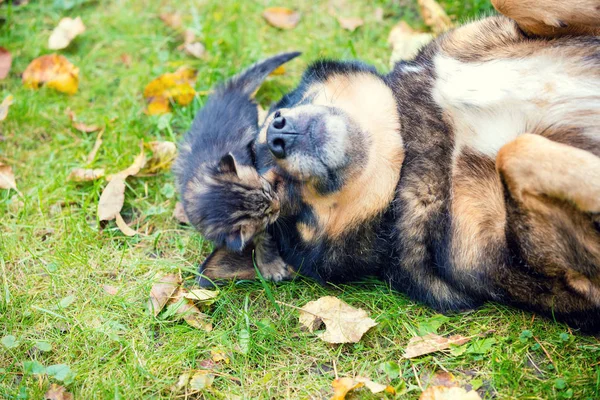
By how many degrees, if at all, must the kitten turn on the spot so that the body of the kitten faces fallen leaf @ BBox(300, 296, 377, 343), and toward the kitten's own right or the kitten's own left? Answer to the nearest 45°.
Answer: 0° — it already faces it

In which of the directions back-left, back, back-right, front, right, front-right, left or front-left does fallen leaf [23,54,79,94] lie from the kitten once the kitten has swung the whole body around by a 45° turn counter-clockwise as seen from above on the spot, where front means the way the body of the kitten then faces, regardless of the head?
back-left

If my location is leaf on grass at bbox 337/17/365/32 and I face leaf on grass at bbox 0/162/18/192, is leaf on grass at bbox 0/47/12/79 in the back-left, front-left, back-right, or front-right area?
front-right

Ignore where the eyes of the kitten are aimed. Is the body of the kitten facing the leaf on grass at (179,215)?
no

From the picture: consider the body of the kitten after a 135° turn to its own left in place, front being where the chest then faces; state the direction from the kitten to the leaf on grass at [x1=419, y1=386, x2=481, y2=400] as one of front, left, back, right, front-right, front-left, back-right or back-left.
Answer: back-right

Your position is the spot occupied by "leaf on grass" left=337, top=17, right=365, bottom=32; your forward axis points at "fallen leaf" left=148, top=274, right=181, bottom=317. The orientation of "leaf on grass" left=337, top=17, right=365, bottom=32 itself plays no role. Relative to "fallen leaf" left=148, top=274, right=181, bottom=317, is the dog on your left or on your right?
left

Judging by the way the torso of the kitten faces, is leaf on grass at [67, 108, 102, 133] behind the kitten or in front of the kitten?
behind

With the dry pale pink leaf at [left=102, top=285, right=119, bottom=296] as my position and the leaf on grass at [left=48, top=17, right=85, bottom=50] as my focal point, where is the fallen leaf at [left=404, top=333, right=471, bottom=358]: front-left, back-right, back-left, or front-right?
back-right

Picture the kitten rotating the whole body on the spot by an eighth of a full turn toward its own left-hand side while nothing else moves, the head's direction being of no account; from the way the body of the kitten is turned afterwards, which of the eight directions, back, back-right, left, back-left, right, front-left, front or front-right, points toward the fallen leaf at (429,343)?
front-right

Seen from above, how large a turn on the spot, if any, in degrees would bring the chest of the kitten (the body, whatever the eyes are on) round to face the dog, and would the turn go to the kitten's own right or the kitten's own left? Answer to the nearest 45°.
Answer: approximately 45° to the kitten's own left

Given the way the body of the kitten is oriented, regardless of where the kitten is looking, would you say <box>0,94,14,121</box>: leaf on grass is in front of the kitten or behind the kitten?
behind

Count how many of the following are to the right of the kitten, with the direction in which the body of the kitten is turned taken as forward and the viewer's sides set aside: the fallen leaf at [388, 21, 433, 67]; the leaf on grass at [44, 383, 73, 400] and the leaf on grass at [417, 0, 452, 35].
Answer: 1
